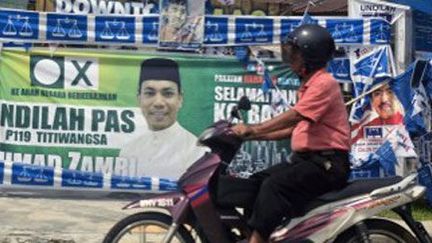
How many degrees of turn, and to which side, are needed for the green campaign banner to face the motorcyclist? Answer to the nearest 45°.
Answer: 0° — it already faces them

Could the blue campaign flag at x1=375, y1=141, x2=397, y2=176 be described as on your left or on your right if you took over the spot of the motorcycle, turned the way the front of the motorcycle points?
on your right

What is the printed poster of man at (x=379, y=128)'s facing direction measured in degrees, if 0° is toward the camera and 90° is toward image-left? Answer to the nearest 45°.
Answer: approximately 0°

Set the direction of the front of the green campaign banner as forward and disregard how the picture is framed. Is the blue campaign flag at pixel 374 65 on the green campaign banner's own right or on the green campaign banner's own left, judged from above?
on the green campaign banner's own left

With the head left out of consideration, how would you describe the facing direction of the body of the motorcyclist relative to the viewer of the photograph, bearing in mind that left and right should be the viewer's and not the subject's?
facing to the left of the viewer

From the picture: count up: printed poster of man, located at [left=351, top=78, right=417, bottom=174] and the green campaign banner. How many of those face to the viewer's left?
0

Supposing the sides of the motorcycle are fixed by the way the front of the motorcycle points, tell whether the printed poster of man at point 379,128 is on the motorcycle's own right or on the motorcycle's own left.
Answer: on the motorcycle's own right

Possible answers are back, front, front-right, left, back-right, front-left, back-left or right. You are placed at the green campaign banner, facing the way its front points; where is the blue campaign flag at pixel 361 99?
left

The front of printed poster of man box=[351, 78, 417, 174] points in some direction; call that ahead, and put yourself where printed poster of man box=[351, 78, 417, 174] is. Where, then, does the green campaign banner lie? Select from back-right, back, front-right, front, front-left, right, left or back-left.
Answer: right

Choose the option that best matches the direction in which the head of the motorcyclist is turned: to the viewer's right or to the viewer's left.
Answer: to the viewer's left

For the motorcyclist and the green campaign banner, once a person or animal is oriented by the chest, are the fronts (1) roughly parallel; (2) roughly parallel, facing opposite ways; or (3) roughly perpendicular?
roughly perpendicular

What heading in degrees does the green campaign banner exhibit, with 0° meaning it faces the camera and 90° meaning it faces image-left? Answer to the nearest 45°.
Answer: approximately 0°

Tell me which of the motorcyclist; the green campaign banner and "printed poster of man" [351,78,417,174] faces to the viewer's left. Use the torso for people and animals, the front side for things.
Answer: the motorcyclist

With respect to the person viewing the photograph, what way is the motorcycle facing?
facing to the left of the viewer
